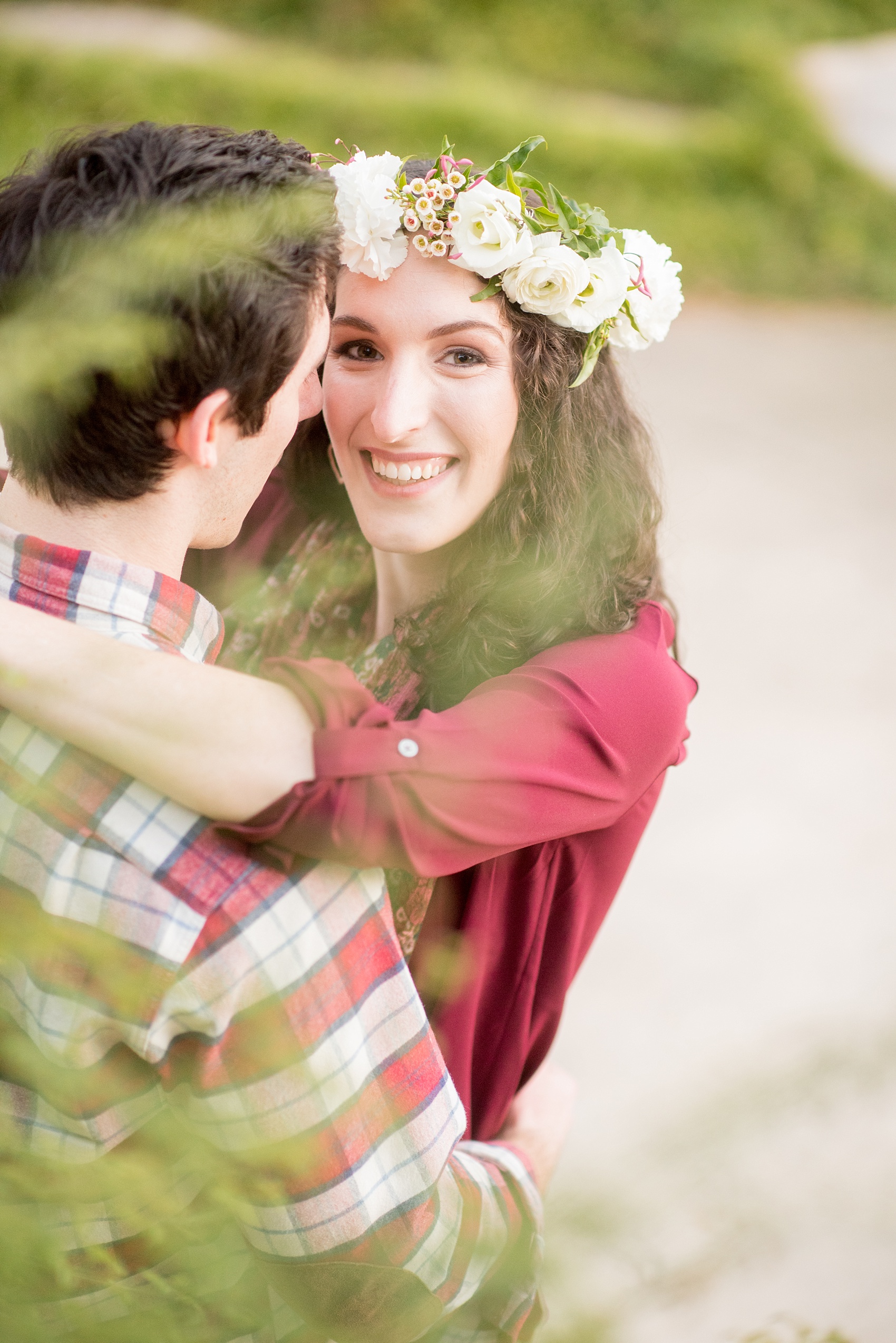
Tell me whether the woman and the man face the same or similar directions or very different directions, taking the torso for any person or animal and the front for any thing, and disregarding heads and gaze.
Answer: very different directions

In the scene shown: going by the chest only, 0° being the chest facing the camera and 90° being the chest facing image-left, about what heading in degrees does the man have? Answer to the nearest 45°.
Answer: approximately 225°

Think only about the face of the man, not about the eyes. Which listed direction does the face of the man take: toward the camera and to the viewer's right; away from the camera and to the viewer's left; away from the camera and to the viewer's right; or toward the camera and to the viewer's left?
away from the camera and to the viewer's right

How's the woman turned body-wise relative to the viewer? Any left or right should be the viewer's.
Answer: facing the viewer and to the left of the viewer

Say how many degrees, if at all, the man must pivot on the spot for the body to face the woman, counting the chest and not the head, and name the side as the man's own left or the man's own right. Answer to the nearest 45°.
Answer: approximately 45° to the man's own left
